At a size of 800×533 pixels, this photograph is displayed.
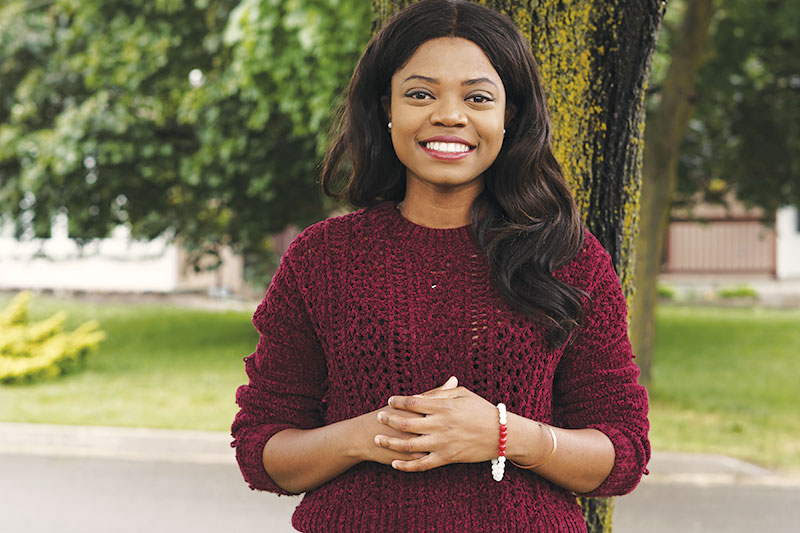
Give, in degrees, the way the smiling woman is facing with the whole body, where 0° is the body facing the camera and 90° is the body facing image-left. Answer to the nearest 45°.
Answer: approximately 0°

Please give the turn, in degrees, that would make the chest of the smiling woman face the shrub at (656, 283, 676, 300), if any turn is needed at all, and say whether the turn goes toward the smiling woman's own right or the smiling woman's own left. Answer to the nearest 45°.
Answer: approximately 180°

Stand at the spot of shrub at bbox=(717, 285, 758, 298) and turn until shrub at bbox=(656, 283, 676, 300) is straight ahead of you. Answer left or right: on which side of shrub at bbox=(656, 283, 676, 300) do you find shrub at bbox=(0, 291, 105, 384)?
left

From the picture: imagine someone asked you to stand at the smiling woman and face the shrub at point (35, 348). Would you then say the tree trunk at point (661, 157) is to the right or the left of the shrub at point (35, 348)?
right

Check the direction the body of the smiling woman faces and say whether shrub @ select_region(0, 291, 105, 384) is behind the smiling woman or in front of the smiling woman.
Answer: behind

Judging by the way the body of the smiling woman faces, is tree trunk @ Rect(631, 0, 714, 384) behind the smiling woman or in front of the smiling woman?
behind

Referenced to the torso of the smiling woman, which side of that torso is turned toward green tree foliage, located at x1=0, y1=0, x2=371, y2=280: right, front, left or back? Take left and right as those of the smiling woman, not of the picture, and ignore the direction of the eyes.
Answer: back

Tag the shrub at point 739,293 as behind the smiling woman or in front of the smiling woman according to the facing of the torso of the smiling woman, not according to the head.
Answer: behind
